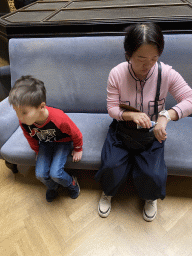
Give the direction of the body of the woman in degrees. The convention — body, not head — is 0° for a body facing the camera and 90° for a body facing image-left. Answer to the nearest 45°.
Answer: approximately 0°
